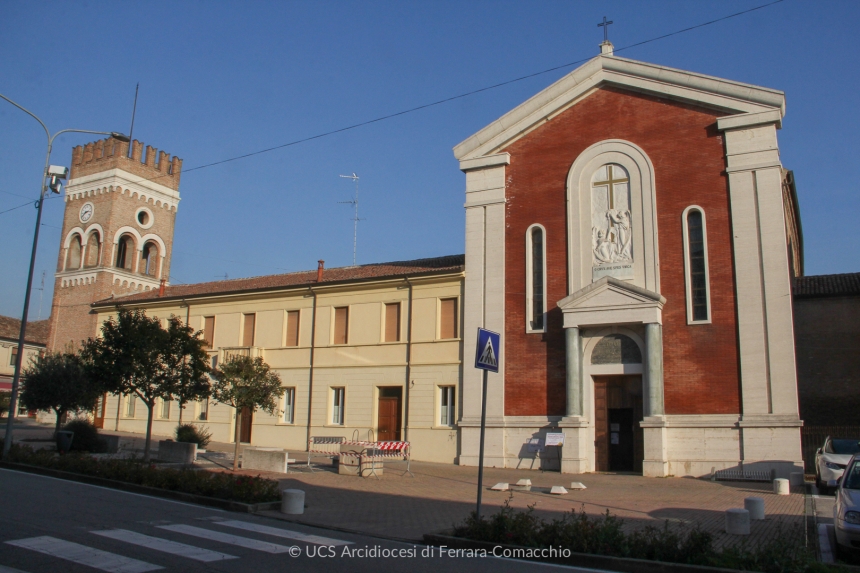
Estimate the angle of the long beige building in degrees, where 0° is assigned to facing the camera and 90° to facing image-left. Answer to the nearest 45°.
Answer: approximately 45°

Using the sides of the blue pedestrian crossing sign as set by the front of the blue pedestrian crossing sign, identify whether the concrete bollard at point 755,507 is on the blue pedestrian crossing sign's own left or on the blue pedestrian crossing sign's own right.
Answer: on the blue pedestrian crossing sign's own left

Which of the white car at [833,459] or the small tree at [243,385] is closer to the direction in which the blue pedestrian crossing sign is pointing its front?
the white car

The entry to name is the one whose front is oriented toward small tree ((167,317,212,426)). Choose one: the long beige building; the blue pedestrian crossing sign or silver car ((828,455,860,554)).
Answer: the long beige building

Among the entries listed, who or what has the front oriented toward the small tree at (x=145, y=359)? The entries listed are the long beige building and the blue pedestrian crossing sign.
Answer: the long beige building

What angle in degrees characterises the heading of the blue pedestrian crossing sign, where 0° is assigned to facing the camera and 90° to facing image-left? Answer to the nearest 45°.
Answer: approximately 315°

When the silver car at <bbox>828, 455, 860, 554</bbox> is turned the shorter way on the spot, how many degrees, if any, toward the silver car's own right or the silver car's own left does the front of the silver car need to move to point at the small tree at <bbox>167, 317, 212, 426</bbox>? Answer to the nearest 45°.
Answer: approximately 90° to the silver car's own right

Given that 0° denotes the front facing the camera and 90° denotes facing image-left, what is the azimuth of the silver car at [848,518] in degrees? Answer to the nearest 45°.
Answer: approximately 0°
